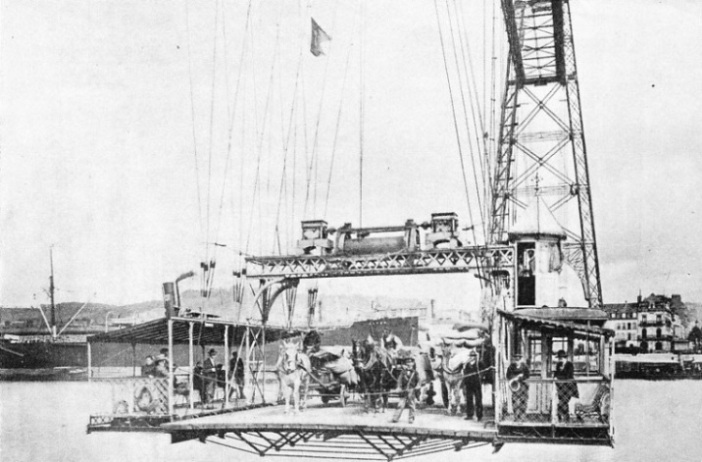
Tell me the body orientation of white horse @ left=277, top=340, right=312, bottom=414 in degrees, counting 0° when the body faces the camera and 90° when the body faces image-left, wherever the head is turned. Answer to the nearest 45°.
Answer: approximately 0°

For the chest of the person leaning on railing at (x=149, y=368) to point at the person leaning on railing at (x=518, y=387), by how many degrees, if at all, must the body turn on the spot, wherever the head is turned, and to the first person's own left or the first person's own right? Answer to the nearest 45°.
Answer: approximately 45° to the first person's own left

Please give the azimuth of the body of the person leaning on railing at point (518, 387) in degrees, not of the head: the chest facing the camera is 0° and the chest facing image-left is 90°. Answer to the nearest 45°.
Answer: approximately 0°

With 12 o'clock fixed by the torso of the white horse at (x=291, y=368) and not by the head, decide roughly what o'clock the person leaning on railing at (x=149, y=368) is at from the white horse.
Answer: The person leaning on railing is roughly at 3 o'clock from the white horse.

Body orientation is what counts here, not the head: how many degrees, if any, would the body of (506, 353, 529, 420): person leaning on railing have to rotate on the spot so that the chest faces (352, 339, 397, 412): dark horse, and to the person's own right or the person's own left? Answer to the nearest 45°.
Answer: approximately 135° to the person's own right

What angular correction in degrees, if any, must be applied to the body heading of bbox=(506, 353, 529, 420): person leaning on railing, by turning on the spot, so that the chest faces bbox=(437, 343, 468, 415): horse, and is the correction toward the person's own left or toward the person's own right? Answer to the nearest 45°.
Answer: approximately 135° to the person's own right

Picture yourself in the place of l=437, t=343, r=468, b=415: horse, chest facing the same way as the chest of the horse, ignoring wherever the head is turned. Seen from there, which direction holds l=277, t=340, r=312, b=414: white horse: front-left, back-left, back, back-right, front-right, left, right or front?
right
